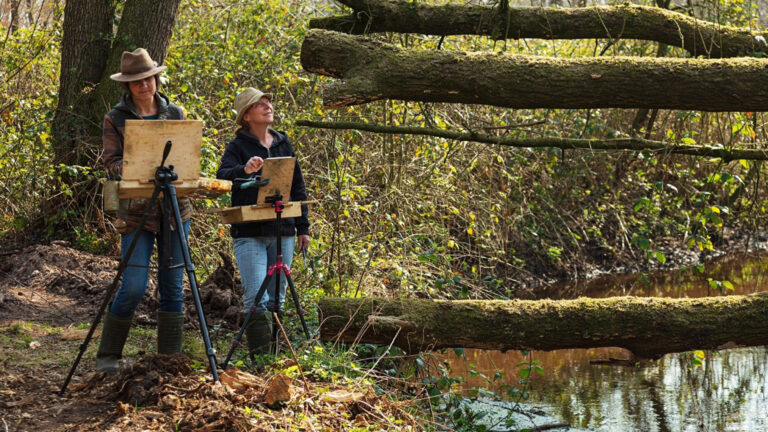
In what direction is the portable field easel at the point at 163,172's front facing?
away from the camera

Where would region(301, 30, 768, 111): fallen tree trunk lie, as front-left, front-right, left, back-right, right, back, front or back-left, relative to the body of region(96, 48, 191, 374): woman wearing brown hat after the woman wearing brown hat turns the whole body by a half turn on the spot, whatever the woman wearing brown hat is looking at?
right

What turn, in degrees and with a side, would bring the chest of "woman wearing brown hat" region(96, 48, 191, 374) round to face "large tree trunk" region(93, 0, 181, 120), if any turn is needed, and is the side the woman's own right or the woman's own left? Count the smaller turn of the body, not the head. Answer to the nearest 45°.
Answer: approximately 180°

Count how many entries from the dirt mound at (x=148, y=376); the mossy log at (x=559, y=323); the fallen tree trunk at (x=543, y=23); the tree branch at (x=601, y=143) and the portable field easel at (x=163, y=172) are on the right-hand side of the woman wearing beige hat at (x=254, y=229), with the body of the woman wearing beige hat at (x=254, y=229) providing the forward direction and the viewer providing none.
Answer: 2

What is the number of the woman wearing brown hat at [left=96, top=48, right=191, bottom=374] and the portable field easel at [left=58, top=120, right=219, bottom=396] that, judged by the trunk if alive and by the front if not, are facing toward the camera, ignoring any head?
1

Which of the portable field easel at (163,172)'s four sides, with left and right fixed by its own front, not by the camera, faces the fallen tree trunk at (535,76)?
right

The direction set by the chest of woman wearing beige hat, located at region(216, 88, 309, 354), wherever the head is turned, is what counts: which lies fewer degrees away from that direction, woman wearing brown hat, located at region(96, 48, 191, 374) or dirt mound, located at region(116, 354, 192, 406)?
the dirt mound

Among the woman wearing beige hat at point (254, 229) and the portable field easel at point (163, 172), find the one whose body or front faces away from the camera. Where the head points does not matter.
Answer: the portable field easel

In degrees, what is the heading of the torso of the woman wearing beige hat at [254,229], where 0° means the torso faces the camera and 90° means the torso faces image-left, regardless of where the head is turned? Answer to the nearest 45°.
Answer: approximately 315°

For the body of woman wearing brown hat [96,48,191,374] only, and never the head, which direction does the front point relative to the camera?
toward the camera

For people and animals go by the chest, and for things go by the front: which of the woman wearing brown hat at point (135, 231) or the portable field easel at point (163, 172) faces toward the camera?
the woman wearing brown hat

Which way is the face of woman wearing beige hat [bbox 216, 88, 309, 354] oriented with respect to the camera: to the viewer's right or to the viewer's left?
to the viewer's right

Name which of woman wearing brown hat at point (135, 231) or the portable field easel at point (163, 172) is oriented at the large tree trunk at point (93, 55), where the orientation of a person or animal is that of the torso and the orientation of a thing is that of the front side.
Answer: the portable field easel

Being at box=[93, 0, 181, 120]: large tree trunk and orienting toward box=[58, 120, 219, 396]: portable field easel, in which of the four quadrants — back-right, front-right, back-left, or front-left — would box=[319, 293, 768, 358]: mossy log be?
front-left

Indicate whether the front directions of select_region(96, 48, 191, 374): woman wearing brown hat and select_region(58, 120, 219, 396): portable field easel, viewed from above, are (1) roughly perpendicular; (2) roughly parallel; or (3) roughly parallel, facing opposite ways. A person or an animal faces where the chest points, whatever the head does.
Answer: roughly parallel, facing opposite ways

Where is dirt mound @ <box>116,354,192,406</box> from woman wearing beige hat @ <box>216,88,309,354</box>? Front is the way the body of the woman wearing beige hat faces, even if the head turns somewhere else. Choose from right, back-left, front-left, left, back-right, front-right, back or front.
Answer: right

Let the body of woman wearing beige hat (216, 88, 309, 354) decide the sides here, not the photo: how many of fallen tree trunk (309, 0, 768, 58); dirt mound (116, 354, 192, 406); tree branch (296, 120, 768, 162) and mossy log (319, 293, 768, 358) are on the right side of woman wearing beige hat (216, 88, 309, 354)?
1
